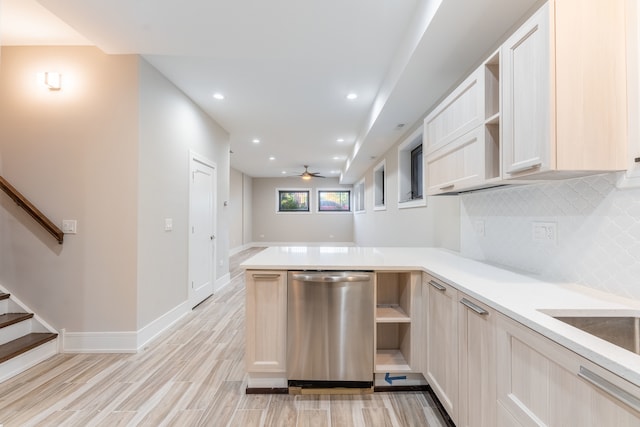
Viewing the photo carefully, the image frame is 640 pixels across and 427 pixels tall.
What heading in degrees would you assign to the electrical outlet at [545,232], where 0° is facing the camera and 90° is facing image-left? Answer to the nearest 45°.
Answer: approximately 45°

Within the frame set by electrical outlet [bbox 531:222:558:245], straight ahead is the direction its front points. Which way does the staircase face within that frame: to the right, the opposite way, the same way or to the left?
the opposite way

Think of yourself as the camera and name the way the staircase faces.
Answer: facing the viewer and to the right of the viewer

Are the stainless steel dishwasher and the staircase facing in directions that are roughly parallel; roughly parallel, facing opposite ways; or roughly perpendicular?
roughly perpendicular

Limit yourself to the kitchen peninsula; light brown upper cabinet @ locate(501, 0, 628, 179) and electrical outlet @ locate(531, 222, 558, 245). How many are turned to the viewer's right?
0

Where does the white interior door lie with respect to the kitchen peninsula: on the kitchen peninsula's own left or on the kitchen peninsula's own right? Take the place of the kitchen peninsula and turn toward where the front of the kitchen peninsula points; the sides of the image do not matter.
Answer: on the kitchen peninsula's own right

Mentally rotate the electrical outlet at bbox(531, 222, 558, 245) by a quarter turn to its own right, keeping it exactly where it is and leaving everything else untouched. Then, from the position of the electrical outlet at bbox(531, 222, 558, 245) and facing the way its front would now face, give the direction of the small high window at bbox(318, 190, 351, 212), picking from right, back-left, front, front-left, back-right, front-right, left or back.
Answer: front

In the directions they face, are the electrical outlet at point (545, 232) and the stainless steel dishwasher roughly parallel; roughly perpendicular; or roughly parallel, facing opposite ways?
roughly perpendicular

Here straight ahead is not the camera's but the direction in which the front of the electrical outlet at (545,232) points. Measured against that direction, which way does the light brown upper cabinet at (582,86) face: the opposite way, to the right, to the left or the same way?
the same way

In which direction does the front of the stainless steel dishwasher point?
toward the camera

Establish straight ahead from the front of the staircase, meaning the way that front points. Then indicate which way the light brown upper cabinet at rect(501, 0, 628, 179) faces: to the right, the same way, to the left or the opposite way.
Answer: the opposite way

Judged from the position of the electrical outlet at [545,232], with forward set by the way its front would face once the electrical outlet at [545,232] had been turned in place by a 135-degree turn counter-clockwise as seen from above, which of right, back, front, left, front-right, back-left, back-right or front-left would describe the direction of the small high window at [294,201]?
back-left

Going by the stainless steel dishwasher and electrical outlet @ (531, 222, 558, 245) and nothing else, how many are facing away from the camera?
0

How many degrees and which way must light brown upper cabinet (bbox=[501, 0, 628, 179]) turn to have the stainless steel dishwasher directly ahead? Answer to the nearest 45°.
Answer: approximately 45° to its right
